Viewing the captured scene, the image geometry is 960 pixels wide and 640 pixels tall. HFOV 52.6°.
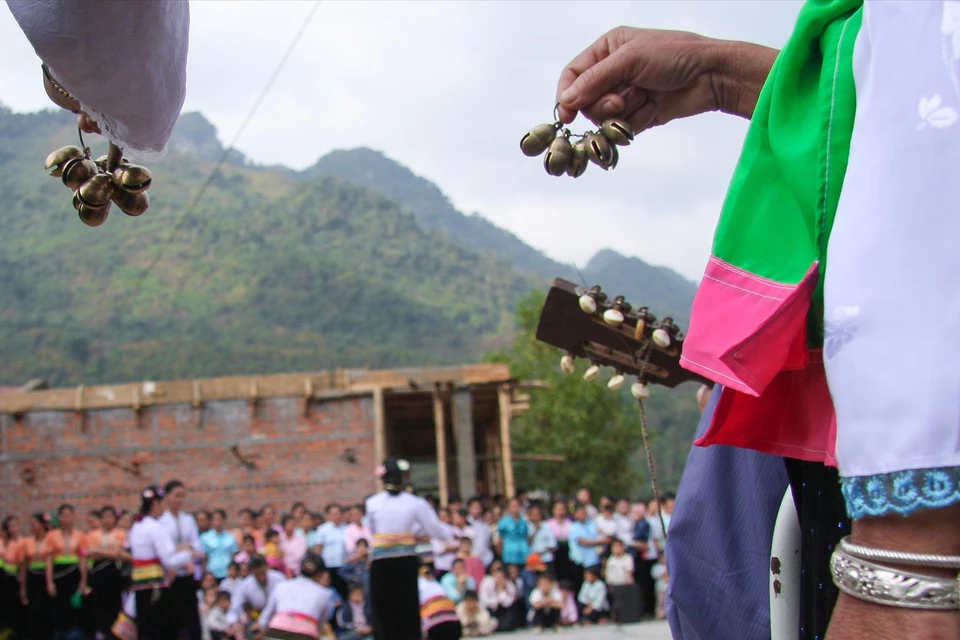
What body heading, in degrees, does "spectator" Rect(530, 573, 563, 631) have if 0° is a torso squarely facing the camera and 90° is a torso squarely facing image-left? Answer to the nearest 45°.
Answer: approximately 0°

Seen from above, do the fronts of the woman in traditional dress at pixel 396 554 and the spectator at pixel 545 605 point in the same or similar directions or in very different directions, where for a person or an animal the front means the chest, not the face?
very different directions

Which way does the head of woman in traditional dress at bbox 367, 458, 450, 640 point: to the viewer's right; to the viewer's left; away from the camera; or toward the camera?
away from the camera

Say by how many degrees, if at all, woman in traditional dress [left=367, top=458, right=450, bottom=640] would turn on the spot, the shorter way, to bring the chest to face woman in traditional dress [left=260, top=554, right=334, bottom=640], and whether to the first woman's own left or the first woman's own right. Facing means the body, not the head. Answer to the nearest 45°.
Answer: approximately 90° to the first woman's own left

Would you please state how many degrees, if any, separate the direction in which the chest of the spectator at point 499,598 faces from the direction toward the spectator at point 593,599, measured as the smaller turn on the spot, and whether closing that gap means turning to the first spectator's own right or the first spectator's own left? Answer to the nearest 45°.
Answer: approximately 90° to the first spectator's own left

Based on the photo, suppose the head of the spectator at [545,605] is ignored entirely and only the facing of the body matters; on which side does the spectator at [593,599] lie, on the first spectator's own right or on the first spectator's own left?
on the first spectator's own left

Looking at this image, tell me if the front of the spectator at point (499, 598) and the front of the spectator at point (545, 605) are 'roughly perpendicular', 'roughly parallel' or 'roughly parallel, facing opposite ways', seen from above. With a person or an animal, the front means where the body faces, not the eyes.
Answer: roughly parallel

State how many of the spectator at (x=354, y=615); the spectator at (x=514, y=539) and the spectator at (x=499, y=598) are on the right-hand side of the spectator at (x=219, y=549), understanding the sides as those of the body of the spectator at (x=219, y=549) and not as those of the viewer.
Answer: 0

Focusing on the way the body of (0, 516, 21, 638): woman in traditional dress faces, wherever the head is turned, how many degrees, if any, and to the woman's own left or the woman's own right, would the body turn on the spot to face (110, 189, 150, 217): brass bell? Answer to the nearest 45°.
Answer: approximately 45° to the woman's own right

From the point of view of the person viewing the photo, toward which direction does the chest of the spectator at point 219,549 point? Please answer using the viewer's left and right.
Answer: facing the viewer

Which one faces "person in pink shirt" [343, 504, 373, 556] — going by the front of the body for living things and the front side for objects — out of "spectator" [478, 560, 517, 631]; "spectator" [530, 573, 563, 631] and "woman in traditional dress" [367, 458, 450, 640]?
the woman in traditional dress

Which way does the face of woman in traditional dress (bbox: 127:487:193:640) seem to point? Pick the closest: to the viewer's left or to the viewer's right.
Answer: to the viewer's right

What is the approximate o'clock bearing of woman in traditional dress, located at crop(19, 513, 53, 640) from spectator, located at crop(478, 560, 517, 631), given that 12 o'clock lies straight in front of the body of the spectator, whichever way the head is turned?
The woman in traditional dress is roughly at 3 o'clock from the spectator.

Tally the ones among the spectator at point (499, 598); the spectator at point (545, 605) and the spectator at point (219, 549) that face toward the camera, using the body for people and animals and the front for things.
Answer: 3

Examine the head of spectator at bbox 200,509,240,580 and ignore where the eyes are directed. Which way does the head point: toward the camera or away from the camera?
toward the camera

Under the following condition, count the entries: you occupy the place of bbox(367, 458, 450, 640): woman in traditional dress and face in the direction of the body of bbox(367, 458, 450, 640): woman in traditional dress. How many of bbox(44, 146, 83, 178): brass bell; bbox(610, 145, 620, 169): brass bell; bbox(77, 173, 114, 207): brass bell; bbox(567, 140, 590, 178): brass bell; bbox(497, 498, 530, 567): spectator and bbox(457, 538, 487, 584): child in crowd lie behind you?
4

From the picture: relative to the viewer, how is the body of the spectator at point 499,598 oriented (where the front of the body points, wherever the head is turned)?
toward the camera

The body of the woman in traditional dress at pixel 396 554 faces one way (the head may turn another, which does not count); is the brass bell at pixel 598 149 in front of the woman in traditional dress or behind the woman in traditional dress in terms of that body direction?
behind

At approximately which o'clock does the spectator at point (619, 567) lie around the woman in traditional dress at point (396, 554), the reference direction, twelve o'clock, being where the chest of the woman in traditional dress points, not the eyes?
The spectator is roughly at 1 o'clock from the woman in traditional dress.

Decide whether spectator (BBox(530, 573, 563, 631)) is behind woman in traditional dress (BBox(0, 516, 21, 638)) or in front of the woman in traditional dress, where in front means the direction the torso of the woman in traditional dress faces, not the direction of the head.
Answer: in front
